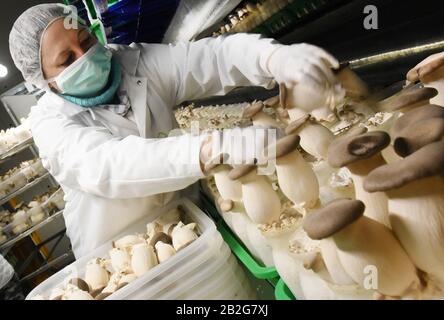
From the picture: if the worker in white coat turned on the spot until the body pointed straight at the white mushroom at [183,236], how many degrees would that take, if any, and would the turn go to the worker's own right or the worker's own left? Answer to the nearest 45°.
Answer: approximately 45° to the worker's own right

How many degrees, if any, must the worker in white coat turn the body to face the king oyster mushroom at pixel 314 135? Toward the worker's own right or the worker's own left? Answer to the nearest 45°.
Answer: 0° — they already face it

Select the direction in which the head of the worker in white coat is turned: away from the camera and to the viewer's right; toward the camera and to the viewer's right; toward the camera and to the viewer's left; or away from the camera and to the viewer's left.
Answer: toward the camera and to the viewer's right

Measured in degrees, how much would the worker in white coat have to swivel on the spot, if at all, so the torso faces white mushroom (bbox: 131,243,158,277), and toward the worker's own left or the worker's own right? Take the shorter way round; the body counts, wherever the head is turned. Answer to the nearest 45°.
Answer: approximately 45° to the worker's own right

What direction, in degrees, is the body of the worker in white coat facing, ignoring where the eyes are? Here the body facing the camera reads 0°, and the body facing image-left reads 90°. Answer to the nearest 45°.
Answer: approximately 315°

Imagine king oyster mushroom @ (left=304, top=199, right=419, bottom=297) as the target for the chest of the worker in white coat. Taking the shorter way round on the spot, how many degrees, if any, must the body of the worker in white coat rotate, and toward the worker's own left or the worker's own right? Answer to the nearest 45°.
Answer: approximately 45° to the worker's own right

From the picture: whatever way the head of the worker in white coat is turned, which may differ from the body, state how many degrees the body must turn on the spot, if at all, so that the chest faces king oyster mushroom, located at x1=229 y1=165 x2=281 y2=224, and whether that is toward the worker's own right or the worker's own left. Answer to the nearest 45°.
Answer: approximately 45° to the worker's own right
